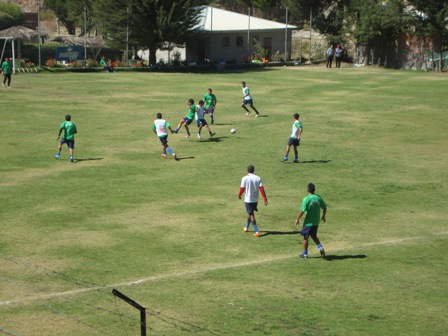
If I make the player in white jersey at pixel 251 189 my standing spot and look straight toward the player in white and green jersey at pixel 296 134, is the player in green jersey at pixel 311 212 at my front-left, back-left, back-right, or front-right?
back-right

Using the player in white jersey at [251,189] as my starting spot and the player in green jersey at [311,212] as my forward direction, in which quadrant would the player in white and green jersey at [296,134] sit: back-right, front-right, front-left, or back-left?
back-left

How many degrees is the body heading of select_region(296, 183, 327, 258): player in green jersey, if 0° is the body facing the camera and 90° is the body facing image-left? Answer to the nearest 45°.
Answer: approximately 135°

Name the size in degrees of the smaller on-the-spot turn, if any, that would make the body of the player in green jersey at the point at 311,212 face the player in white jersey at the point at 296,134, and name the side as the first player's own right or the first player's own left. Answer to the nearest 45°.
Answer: approximately 45° to the first player's own right
